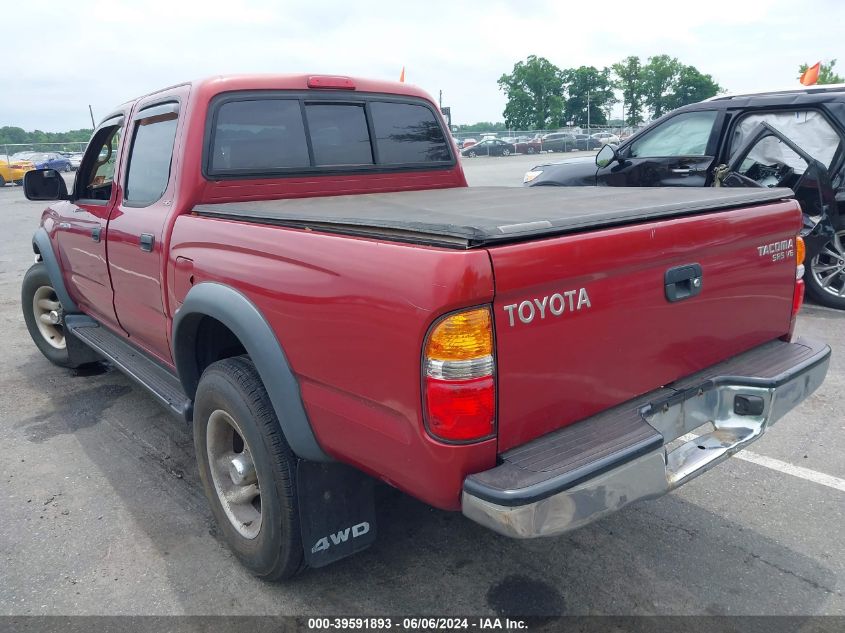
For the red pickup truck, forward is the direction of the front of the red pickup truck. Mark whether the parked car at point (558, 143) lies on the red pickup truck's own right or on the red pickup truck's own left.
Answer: on the red pickup truck's own right

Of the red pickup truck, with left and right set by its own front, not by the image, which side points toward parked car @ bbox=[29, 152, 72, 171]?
front

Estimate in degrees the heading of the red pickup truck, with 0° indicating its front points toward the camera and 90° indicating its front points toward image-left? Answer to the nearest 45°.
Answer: approximately 135°

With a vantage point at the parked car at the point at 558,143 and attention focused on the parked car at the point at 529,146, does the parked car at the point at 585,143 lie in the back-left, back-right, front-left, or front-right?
back-left

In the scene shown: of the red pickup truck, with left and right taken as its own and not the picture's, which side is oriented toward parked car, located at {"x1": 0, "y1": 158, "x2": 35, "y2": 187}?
front

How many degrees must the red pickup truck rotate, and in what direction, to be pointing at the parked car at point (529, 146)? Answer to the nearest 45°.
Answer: approximately 45° to its right

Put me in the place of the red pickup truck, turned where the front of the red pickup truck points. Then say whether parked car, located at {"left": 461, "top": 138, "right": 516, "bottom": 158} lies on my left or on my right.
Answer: on my right

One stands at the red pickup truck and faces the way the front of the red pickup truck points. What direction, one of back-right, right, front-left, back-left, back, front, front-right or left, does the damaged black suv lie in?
right
